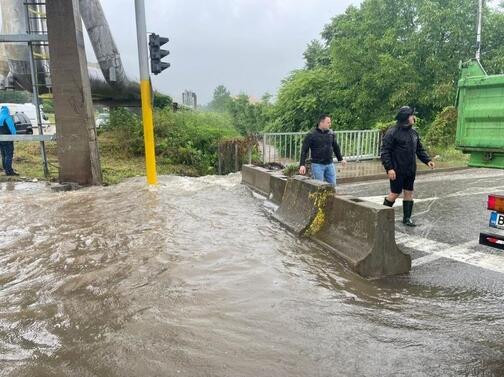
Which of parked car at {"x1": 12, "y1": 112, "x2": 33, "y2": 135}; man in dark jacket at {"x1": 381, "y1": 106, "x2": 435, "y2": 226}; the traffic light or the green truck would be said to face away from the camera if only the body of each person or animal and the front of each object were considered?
the green truck

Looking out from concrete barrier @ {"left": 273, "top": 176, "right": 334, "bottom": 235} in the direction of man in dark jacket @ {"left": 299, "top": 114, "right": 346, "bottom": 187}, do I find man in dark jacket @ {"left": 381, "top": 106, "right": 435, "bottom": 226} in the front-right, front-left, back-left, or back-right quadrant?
front-right

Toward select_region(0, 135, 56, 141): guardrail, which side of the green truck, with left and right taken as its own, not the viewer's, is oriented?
left

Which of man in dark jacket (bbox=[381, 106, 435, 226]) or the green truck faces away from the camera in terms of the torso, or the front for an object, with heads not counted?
the green truck

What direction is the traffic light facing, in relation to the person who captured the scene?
facing to the right of the viewer

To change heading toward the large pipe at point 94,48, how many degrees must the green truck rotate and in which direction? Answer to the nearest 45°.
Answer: approximately 90° to its left

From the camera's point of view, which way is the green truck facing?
away from the camera

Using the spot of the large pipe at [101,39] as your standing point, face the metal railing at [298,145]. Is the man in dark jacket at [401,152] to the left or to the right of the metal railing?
right

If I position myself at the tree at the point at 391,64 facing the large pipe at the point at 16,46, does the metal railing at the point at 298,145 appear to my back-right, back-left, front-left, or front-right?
front-left

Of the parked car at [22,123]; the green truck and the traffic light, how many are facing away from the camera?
1

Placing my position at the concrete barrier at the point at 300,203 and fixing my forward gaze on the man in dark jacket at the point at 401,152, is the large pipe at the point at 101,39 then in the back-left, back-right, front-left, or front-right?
back-left
